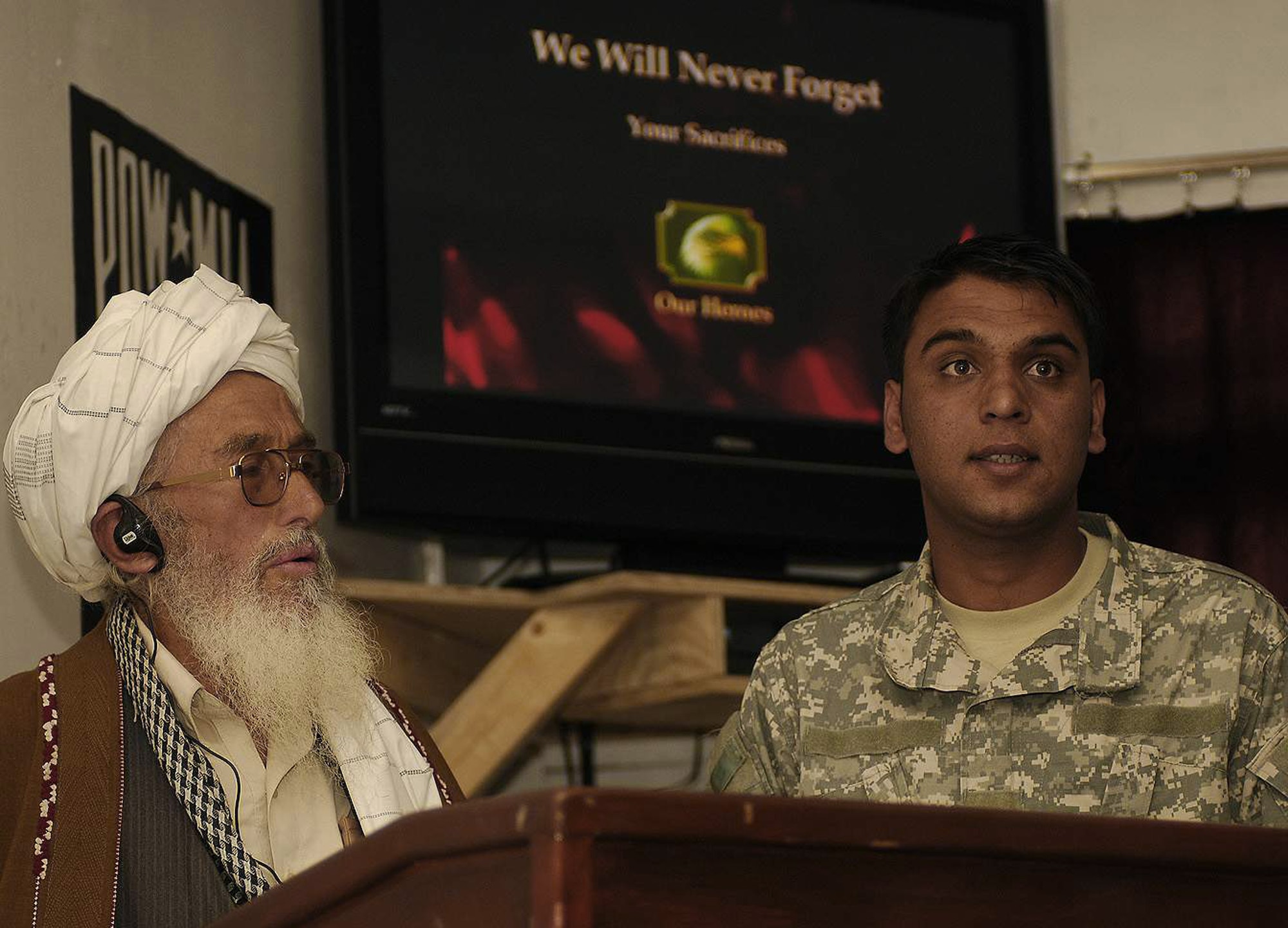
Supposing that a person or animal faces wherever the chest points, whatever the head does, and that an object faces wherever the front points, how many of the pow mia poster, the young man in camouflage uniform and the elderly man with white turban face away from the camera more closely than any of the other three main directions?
0

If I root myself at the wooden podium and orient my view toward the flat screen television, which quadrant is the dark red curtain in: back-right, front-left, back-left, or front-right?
front-right

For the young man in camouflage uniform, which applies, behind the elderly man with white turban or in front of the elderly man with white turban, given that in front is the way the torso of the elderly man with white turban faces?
in front

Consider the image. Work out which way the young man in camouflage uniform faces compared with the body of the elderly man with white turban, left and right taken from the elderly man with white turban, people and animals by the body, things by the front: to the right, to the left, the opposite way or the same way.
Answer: to the right

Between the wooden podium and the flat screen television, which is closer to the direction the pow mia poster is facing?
the wooden podium

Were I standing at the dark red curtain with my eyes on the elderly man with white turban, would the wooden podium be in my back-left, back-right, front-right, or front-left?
front-left

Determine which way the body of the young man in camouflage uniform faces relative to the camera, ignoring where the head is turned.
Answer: toward the camera

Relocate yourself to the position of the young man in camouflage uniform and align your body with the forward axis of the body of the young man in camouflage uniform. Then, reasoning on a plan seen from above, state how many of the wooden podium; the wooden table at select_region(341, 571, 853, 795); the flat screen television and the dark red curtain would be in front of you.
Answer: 1

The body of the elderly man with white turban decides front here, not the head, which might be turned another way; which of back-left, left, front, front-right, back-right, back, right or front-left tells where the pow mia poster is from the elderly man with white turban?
back-left

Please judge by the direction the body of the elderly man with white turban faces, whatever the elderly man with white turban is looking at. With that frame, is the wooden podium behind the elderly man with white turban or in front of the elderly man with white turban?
in front

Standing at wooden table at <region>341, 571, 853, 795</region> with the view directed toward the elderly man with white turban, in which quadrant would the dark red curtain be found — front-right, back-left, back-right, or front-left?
back-left

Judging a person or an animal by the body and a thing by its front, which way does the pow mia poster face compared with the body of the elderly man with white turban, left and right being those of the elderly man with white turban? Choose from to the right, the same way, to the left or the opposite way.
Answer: the same way

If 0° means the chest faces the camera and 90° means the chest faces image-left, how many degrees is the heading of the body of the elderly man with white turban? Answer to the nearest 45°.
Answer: approximately 315°

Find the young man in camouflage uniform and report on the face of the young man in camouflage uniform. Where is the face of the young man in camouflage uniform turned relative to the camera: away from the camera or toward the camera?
toward the camera

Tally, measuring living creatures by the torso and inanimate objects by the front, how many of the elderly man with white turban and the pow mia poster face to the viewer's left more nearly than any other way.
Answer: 0

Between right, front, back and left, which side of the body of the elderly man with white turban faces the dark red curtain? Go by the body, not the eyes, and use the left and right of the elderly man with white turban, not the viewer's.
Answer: left
